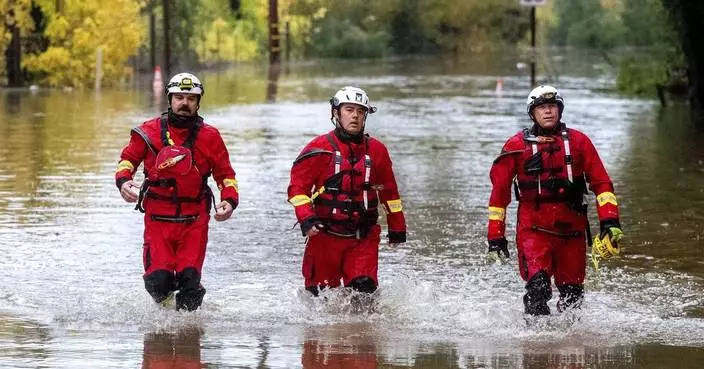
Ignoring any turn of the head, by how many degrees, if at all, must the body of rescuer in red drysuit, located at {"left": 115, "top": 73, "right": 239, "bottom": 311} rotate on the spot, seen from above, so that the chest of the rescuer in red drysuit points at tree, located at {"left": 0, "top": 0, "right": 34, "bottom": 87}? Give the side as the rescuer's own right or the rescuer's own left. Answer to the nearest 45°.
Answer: approximately 180°

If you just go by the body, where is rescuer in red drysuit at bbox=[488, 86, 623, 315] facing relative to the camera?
toward the camera

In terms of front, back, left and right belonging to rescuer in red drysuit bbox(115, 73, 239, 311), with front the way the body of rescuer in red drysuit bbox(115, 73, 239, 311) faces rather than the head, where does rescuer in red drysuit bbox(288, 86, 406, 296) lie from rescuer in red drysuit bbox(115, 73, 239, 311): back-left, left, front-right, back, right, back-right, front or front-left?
left

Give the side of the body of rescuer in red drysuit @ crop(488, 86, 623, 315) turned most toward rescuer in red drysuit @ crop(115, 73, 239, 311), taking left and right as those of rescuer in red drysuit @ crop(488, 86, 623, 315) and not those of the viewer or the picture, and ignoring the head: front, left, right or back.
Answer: right

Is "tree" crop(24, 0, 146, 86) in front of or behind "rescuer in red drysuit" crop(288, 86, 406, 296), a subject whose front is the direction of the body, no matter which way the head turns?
behind

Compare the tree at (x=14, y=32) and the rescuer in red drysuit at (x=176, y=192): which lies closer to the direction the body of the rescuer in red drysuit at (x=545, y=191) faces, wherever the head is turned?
the rescuer in red drysuit

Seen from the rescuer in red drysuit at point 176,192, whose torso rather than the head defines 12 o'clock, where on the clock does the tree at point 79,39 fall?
The tree is roughly at 6 o'clock from the rescuer in red drysuit.

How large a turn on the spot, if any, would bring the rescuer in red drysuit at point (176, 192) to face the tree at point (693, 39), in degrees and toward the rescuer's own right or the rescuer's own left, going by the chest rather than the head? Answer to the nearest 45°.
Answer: approximately 135° to the rescuer's own left

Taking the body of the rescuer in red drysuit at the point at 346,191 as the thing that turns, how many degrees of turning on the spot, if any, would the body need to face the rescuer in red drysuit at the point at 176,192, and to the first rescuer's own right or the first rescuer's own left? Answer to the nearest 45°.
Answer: approximately 90° to the first rescuer's own right

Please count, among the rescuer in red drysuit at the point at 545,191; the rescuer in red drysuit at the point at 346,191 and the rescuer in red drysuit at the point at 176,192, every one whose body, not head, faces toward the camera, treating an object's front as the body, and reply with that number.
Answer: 3

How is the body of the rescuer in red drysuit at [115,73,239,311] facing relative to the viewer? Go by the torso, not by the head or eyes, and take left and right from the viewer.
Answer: facing the viewer
